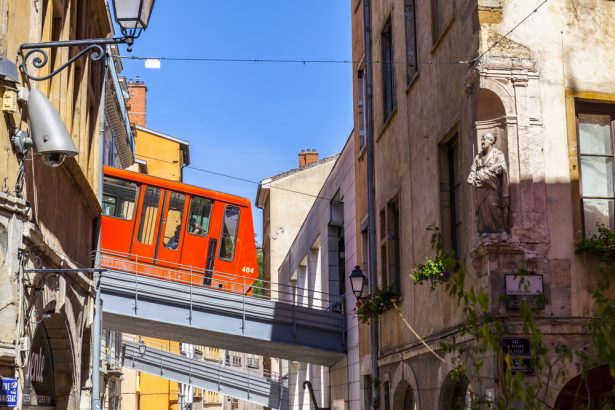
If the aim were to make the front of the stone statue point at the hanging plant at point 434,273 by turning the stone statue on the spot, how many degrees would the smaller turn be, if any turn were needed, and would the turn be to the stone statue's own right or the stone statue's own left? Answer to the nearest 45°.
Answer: approximately 135° to the stone statue's own right

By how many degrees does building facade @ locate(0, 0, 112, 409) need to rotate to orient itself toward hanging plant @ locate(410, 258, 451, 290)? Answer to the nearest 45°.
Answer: approximately 45° to its left

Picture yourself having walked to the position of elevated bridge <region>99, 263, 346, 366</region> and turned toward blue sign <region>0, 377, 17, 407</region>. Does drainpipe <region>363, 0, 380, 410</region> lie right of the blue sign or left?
left
